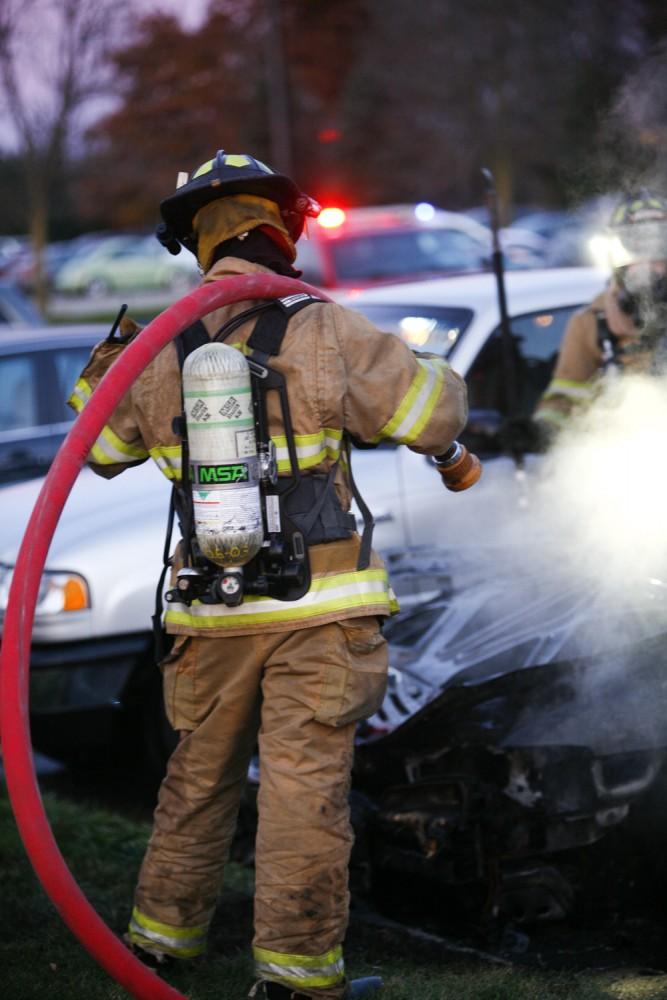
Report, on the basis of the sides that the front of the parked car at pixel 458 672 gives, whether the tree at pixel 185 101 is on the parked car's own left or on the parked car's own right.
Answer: on the parked car's own right

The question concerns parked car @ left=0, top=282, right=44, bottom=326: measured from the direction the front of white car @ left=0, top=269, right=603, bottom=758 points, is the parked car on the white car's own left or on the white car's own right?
on the white car's own right

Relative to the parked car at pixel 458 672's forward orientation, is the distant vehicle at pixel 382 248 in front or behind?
behind

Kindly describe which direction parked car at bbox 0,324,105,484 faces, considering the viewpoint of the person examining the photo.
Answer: facing to the left of the viewer

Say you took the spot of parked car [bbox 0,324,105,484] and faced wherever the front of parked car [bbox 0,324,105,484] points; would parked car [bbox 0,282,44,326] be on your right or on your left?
on your right

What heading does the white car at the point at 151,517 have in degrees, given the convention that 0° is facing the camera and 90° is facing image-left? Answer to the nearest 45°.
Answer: approximately 45°

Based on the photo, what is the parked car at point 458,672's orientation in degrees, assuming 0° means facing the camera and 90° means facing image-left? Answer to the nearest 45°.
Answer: approximately 45°

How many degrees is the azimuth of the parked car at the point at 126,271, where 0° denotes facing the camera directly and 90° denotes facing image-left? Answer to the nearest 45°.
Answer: approximately 45°

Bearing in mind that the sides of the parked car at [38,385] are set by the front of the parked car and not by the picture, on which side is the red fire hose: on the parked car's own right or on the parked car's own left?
on the parked car's own left

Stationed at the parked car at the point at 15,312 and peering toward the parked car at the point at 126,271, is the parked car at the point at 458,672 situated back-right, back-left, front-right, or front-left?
back-right
